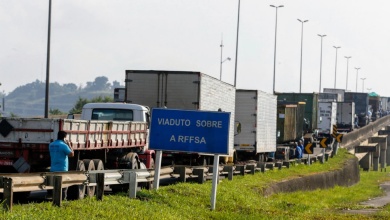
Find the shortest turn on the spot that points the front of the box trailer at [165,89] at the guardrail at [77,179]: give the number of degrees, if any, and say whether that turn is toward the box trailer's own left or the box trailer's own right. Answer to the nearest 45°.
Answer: approximately 135° to the box trailer's own right

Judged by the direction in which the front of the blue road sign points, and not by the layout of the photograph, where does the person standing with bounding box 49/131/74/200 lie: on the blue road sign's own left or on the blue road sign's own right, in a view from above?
on the blue road sign's own right

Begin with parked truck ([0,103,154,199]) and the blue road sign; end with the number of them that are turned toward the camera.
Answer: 1

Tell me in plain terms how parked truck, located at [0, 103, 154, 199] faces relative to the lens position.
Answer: facing away from the viewer and to the right of the viewer

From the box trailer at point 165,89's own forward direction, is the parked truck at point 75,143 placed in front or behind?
behind

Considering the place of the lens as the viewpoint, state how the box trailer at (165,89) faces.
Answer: facing away from the viewer and to the right of the viewer

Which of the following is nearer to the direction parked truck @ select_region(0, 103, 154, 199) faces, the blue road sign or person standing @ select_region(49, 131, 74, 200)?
the blue road sign

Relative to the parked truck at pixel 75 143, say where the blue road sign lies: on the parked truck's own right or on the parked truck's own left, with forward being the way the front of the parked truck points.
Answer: on the parked truck's own right
